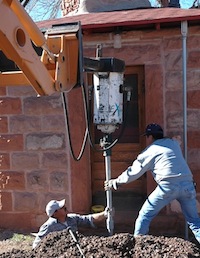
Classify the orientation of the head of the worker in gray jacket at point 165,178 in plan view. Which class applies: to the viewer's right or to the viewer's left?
to the viewer's left

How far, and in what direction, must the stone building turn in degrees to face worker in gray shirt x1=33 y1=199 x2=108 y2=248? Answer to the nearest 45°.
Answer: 0° — it already faces them

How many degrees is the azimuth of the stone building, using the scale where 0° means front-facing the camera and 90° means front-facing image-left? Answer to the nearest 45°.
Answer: approximately 0°

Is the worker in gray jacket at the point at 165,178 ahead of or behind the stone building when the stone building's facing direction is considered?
ahead
